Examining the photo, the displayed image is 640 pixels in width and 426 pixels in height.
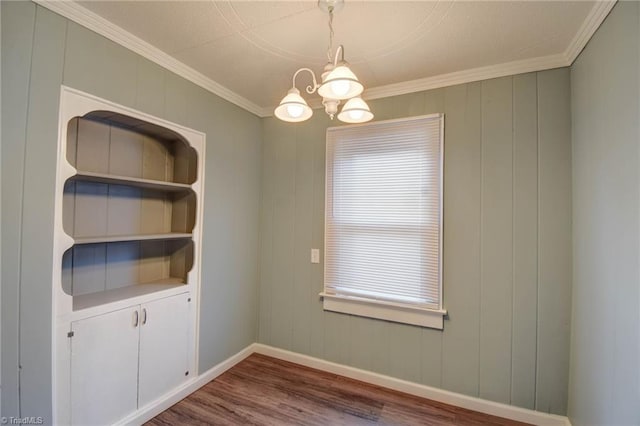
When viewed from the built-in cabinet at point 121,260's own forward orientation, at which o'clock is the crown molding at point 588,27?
The crown molding is roughly at 12 o'clock from the built-in cabinet.

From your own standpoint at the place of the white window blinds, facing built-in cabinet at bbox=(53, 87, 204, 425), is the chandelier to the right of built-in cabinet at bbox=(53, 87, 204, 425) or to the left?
left

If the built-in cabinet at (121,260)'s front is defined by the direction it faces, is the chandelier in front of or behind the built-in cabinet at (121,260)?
in front

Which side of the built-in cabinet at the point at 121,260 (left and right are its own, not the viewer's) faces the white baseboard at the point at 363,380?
front

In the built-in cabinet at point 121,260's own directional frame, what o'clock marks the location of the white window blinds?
The white window blinds is roughly at 11 o'clock from the built-in cabinet.
